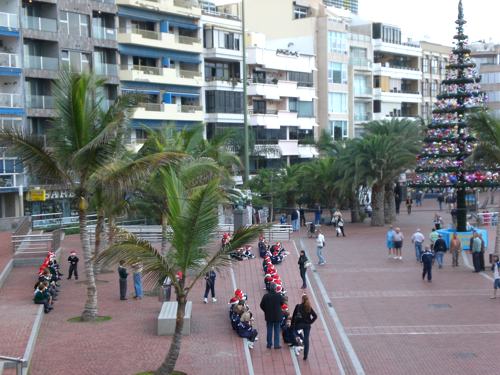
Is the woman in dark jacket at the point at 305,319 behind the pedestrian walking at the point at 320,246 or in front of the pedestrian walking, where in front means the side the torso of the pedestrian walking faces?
in front

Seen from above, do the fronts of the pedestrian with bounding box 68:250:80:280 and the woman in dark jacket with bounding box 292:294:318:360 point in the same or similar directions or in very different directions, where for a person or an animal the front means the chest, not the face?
very different directions

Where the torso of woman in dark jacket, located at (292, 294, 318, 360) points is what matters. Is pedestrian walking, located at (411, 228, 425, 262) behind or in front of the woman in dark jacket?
in front

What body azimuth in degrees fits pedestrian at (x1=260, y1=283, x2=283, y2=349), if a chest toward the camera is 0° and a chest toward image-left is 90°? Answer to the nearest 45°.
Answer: approximately 180°

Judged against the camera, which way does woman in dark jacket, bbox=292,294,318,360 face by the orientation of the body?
away from the camera

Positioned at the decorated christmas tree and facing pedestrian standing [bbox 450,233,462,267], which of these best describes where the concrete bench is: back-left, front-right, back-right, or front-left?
front-right
